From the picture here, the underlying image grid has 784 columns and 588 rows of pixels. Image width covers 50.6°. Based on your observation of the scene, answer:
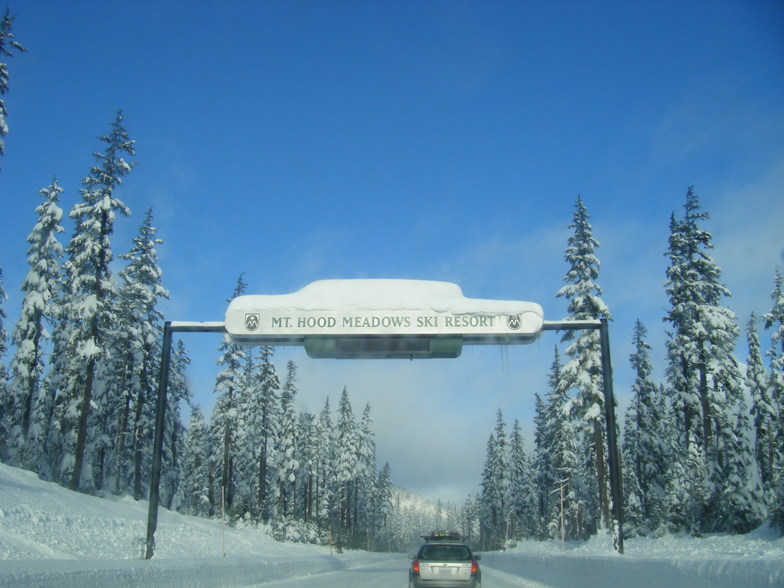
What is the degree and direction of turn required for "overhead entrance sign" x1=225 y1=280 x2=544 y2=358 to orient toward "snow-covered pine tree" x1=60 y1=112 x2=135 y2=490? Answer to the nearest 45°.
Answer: approximately 135° to its right

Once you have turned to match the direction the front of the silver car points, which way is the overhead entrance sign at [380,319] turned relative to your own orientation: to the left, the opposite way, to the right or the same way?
the opposite way

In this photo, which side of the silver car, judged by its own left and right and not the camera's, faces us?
back

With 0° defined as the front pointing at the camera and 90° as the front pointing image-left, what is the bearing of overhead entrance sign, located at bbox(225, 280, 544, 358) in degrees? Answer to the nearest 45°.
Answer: approximately 0°

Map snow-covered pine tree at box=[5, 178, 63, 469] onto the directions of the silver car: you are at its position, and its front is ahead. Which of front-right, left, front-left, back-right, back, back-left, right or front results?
front-left

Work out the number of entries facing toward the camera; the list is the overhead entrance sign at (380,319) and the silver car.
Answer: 1

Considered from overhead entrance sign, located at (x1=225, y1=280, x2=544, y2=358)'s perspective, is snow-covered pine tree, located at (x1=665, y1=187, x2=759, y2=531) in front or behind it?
behind

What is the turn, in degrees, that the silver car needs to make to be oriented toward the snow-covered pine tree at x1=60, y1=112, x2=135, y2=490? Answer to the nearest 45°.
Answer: approximately 45° to its left

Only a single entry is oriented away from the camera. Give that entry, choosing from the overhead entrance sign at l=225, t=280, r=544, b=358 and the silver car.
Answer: the silver car

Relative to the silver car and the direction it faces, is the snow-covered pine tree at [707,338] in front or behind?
in front
